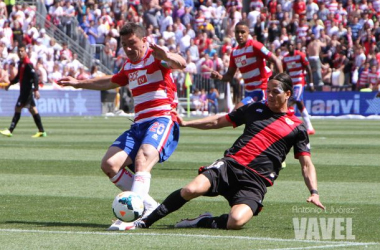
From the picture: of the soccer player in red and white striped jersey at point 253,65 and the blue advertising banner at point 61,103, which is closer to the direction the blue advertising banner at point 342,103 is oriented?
the soccer player in red and white striped jersey

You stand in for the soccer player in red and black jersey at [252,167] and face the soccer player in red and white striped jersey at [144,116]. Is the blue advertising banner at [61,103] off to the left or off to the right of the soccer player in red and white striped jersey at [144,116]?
right

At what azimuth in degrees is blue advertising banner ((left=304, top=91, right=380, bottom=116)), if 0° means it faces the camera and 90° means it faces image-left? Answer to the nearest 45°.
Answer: approximately 0°

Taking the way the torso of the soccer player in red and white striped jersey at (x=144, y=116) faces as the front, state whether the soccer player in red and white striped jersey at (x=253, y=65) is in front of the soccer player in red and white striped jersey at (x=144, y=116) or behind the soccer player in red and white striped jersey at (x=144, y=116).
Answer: behind

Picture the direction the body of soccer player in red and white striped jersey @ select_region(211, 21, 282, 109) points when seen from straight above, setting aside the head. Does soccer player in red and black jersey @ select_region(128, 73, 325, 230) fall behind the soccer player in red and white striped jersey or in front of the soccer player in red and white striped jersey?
in front

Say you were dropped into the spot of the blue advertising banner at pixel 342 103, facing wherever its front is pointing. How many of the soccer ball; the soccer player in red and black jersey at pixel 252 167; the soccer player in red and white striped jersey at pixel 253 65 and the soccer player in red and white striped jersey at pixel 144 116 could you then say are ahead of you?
4

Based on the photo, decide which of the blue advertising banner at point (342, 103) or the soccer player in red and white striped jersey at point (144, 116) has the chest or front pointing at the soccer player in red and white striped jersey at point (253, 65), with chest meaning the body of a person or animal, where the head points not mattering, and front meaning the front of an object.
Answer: the blue advertising banner
